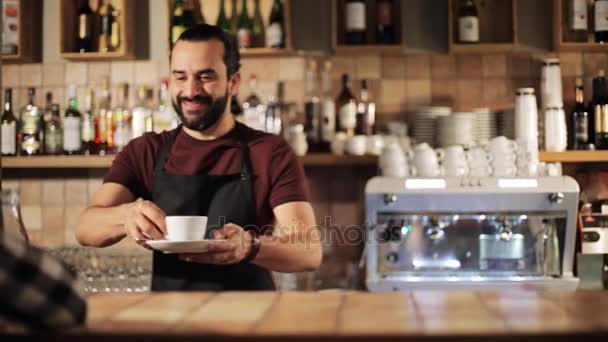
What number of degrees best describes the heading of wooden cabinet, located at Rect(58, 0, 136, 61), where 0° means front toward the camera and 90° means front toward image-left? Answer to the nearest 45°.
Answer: approximately 0°

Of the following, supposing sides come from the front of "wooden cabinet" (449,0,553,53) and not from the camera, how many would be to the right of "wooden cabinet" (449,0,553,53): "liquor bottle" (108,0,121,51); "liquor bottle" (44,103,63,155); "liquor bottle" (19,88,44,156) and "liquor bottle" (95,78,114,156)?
4

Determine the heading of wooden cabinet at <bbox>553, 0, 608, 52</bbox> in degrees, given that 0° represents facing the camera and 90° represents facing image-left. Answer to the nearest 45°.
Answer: approximately 0°

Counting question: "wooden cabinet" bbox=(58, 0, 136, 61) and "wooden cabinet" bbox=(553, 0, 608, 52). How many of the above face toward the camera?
2

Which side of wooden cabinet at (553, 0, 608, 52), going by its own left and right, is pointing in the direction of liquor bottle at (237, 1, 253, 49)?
right
